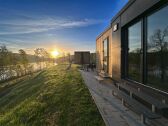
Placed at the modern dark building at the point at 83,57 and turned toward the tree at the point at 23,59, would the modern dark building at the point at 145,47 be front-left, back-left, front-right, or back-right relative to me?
back-left

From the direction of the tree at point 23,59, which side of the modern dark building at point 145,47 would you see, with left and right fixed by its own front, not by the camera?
front

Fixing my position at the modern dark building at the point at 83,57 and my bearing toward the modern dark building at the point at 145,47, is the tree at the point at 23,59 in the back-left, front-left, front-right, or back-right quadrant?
back-right

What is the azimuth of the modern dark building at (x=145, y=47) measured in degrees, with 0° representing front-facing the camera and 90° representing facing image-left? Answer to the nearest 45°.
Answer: approximately 45°
